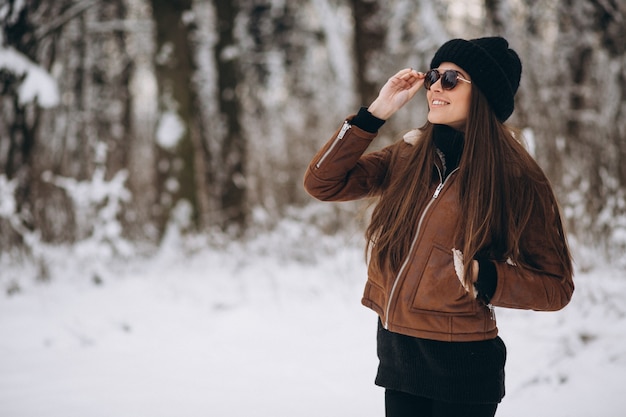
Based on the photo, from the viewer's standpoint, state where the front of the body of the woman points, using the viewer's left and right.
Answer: facing the viewer and to the left of the viewer
